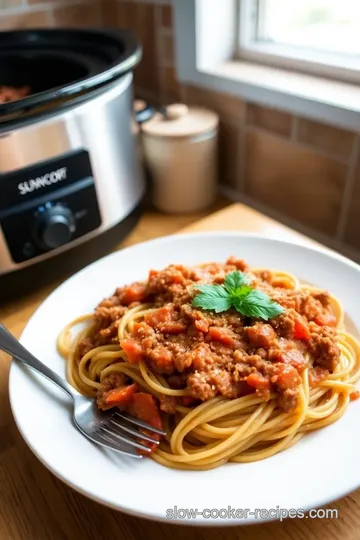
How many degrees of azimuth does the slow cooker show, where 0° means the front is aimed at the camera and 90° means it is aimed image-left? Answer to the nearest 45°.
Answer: approximately 315°

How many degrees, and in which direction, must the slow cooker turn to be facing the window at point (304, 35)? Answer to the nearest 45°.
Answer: approximately 90° to its left

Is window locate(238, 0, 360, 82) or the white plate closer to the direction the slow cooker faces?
the white plate
